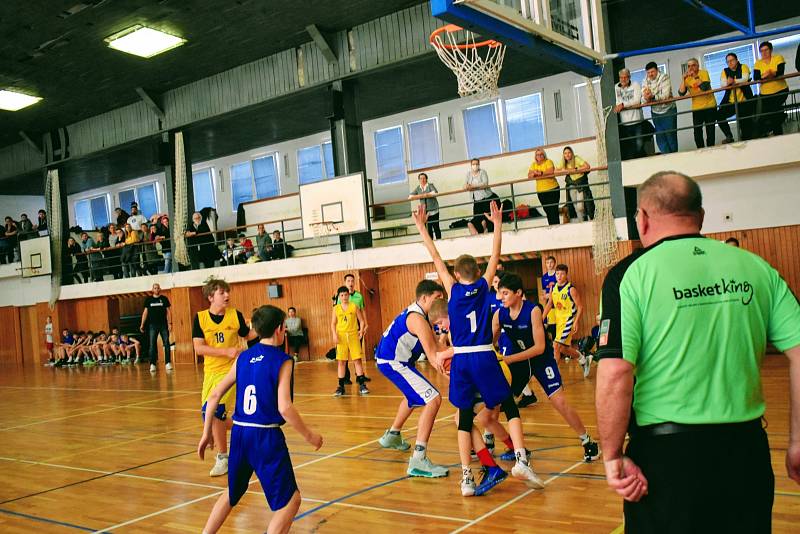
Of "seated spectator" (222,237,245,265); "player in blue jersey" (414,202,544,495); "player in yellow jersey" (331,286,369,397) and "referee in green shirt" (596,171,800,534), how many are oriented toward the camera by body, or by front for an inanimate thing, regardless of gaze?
2

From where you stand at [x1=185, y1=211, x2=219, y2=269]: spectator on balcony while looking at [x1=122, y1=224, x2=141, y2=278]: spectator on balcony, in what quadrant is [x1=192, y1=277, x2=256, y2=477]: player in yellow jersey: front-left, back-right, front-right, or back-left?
back-left

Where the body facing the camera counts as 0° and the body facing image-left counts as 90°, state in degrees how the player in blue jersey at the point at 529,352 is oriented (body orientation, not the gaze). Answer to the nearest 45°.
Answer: approximately 45°

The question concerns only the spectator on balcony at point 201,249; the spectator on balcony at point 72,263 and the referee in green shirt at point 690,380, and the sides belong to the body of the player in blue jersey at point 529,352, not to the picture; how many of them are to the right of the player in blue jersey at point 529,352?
2

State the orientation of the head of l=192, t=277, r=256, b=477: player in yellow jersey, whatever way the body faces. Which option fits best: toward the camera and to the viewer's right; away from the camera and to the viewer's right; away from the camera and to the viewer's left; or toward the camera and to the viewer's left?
toward the camera and to the viewer's right

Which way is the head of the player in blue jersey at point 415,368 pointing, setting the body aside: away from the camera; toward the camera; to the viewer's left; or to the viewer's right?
to the viewer's right

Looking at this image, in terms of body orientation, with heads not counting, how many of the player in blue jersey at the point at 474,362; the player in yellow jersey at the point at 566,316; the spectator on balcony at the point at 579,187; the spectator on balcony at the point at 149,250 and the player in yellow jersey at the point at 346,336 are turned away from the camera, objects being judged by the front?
1

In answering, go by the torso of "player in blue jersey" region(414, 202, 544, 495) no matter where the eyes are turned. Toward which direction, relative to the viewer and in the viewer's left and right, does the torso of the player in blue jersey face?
facing away from the viewer

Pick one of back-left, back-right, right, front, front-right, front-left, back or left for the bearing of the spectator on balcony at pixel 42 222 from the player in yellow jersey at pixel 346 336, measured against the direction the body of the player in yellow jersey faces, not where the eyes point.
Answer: back-right

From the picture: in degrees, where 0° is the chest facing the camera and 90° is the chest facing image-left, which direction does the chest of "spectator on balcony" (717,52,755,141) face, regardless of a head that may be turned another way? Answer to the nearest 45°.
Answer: approximately 45°

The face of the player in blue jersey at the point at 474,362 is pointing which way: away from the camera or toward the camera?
away from the camera

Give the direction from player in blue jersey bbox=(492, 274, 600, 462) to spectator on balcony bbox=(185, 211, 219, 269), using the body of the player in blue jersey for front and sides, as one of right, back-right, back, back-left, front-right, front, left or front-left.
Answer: right

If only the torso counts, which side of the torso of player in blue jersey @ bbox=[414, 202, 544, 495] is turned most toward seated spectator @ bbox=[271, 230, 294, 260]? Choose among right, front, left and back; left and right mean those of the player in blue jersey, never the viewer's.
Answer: front

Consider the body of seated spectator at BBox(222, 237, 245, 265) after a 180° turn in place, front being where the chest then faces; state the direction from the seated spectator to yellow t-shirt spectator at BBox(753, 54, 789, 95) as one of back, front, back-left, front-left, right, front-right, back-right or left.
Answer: back-right

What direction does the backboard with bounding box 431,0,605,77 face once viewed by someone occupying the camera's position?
facing away from the viewer and to the left of the viewer

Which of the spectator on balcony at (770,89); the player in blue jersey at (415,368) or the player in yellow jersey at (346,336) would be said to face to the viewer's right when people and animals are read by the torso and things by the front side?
the player in blue jersey

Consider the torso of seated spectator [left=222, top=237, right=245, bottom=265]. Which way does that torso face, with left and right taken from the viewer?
facing the viewer

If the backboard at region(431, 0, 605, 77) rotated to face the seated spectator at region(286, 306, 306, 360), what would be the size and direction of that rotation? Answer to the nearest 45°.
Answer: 0° — it already faces them

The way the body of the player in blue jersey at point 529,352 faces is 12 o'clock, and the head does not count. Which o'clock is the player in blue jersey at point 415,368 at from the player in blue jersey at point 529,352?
the player in blue jersey at point 415,368 is roughly at 1 o'clock from the player in blue jersey at point 529,352.

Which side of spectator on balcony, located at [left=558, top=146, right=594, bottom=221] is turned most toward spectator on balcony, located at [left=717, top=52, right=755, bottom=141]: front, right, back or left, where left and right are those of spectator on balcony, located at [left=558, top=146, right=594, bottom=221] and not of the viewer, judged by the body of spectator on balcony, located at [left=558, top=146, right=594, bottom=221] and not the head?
left
